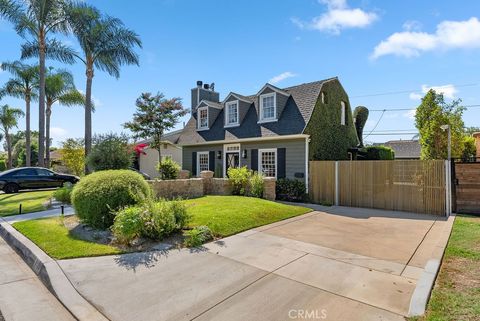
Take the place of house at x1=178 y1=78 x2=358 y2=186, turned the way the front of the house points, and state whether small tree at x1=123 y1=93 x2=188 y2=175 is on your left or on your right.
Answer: on your right

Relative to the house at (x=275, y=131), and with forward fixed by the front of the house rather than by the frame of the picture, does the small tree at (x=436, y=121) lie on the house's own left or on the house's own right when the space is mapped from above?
on the house's own left

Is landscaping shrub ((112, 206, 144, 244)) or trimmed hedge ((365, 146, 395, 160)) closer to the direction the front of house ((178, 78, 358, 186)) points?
the landscaping shrub

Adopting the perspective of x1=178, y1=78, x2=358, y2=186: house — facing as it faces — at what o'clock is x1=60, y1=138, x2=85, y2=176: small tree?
The small tree is roughly at 2 o'clock from the house.

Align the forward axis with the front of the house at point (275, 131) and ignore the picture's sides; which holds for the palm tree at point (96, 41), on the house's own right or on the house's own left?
on the house's own right

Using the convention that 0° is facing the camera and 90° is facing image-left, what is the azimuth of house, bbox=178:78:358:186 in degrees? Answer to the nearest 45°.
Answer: approximately 45°
